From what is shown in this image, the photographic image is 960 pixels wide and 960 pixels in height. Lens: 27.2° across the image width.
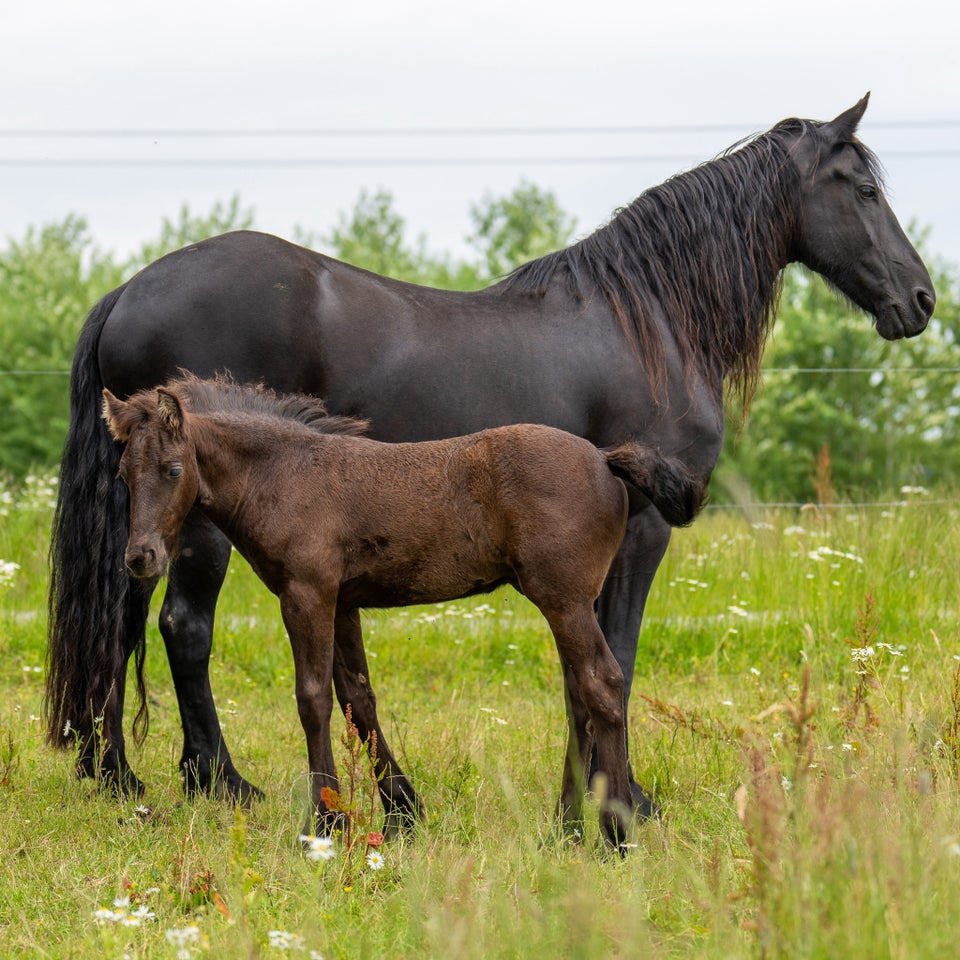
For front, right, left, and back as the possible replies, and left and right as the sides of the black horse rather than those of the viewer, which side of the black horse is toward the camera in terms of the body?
right

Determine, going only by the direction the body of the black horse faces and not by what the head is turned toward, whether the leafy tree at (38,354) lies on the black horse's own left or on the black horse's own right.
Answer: on the black horse's own left

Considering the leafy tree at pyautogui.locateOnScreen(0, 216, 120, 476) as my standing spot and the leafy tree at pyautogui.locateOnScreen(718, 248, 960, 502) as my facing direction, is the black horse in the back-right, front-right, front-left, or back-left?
front-right

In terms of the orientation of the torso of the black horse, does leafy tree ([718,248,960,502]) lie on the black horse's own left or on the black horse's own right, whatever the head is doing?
on the black horse's own left
